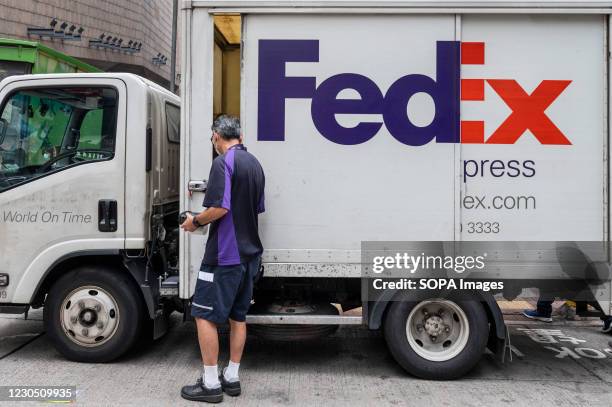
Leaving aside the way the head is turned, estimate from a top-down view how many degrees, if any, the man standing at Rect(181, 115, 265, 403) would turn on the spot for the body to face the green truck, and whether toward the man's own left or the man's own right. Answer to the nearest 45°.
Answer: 0° — they already face it

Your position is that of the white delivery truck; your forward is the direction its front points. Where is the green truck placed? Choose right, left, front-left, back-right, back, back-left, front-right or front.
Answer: front-right

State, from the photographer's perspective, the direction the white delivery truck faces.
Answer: facing to the left of the viewer

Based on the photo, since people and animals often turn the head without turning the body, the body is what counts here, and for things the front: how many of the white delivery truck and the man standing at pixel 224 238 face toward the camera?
0

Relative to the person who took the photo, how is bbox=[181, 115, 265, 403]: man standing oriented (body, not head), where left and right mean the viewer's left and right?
facing away from the viewer and to the left of the viewer

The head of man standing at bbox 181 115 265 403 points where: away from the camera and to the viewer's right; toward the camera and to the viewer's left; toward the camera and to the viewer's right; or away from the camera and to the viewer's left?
away from the camera and to the viewer's left
